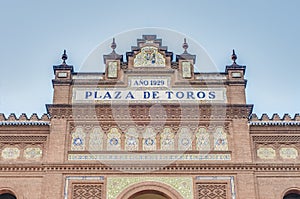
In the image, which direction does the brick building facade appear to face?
toward the camera
